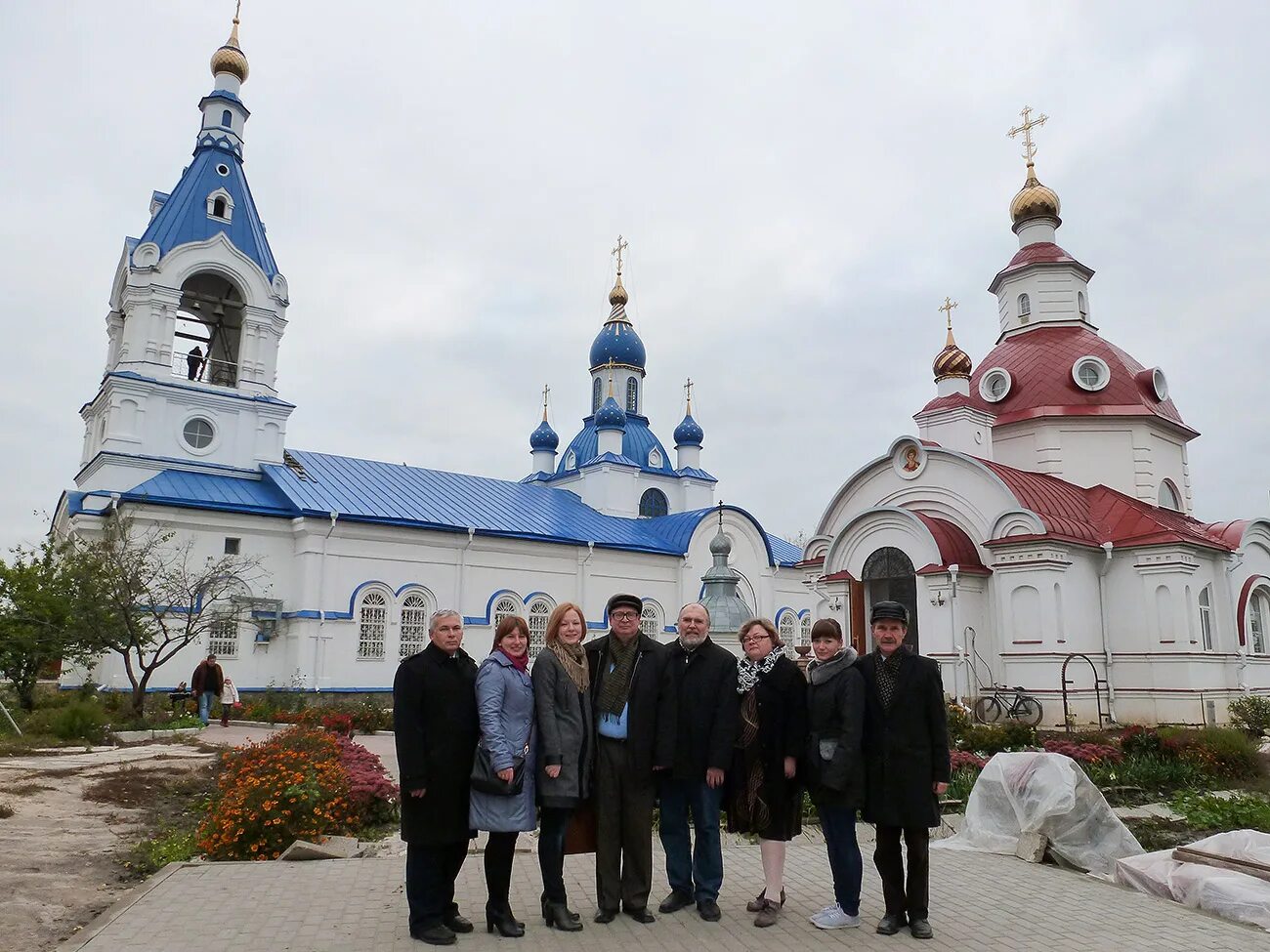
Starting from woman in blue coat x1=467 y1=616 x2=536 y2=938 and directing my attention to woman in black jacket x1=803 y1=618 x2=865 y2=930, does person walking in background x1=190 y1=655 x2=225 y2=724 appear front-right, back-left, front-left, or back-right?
back-left

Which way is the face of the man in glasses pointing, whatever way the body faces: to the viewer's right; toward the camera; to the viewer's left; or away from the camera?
toward the camera

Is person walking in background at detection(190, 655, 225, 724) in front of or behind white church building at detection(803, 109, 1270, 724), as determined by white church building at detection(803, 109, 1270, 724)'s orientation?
in front

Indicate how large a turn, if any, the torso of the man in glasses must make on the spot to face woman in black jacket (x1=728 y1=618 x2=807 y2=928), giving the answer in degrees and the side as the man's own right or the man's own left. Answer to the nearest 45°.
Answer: approximately 90° to the man's own left

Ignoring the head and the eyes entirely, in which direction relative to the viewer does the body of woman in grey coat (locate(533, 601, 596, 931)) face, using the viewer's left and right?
facing the viewer and to the right of the viewer

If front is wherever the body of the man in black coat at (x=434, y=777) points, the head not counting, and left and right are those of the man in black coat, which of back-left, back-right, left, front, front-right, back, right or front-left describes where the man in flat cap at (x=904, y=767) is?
front-left

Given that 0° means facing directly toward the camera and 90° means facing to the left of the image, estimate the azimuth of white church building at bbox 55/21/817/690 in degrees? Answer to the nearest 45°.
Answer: approximately 45°

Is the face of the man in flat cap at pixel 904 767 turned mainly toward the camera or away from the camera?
toward the camera

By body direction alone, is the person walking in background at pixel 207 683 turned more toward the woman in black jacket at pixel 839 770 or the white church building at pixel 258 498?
the woman in black jacket

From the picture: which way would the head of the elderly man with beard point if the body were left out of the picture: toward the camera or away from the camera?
toward the camera

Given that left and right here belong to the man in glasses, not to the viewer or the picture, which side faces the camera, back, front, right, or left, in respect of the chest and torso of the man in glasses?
front

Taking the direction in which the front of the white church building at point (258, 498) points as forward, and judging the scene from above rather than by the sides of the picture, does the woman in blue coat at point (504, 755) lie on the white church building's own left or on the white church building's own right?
on the white church building's own left

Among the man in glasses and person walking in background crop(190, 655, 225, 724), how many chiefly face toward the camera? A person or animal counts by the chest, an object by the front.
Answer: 2

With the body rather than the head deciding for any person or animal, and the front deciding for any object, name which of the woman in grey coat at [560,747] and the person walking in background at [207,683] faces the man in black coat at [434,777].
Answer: the person walking in background

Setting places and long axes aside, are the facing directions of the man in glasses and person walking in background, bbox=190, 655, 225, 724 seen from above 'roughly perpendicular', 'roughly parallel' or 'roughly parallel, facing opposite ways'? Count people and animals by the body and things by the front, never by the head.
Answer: roughly parallel

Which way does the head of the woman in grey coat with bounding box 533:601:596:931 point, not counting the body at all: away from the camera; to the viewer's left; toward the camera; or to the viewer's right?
toward the camera
